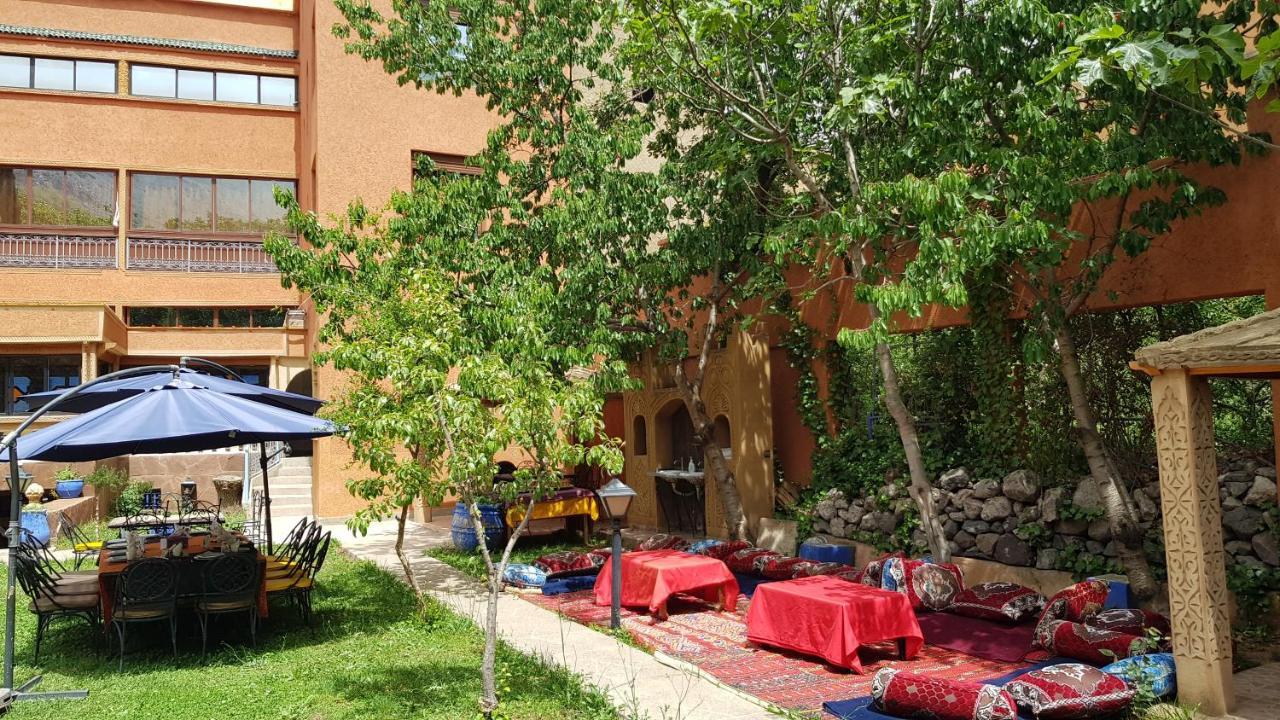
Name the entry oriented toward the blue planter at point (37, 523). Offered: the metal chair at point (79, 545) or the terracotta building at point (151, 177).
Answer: the terracotta building

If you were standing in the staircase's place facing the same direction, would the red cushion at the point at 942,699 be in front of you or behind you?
in front

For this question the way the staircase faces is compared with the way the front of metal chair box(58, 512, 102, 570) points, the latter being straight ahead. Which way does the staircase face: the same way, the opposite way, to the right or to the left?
to the right

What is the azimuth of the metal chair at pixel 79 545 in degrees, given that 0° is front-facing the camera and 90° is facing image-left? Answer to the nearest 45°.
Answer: approximately 270°

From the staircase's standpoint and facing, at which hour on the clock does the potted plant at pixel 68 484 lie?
The potted plant is roughly at 2 o'clock from the staircase.

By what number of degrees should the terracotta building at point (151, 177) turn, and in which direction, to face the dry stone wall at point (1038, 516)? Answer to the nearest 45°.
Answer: approximately 45° to its left

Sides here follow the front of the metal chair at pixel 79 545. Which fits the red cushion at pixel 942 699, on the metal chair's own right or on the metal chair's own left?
on the metal chair's own right

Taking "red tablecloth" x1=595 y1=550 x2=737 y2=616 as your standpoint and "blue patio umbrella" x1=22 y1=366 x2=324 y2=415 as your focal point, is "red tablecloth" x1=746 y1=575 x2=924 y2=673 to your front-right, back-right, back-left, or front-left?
back-left

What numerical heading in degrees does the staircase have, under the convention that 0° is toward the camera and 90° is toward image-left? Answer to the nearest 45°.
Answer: approximately 0°

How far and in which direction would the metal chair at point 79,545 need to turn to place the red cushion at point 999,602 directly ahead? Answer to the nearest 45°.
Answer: approximately 45° to its right

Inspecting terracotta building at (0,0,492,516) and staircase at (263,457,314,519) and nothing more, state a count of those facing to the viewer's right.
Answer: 0

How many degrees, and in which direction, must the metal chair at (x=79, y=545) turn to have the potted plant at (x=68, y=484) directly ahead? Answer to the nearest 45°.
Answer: approximately 90° to its left

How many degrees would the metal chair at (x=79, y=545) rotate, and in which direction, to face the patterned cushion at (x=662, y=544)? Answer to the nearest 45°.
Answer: approximately 45° to its right

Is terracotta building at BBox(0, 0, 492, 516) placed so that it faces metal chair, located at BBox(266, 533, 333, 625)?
yes
